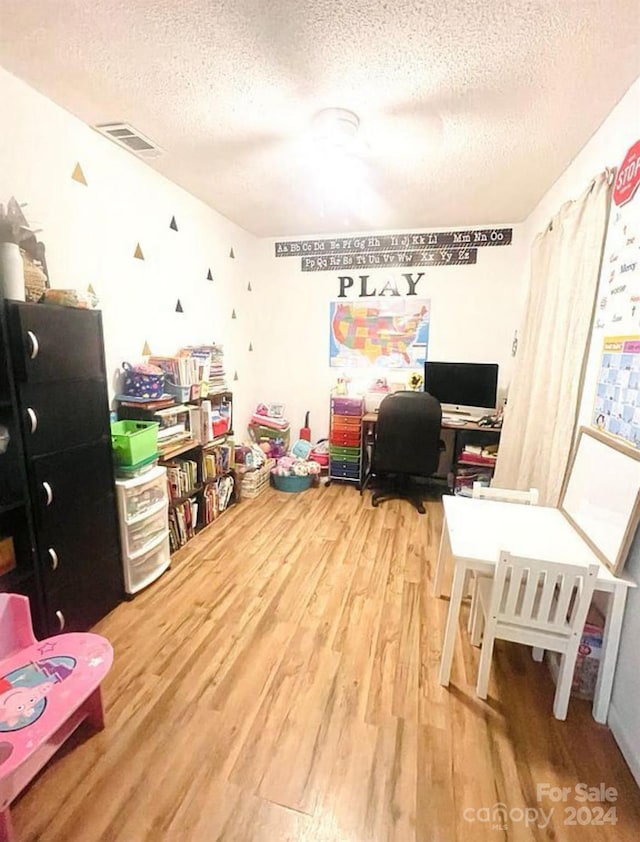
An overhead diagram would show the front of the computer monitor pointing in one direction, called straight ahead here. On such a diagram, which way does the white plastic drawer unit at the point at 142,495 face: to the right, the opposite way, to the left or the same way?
to the left

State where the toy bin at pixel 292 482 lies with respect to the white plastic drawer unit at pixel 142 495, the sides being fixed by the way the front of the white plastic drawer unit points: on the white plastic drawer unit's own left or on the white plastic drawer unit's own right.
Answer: on the white plastic drawer unit's own left

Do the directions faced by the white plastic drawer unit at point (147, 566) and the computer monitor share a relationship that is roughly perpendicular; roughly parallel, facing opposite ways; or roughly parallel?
roughly perpendicular

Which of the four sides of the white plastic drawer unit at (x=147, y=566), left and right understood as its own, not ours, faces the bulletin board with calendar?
front

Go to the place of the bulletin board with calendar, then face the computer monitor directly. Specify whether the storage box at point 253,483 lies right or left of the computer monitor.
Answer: left

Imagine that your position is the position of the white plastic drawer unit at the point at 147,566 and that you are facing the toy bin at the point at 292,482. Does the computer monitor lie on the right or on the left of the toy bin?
right

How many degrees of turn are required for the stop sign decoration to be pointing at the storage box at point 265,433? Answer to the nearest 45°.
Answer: approximately 45° to its right

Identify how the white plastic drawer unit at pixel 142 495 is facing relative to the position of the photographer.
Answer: facing the viewer and to the right of the viewer

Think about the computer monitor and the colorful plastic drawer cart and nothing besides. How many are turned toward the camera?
2

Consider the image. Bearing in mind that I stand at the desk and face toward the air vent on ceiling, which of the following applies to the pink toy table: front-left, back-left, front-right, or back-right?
front-left

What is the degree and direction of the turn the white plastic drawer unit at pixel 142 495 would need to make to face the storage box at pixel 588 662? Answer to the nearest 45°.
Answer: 0° — it already faces it

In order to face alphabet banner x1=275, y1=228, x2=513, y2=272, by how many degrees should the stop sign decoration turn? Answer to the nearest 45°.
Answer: approximately 90° to its right

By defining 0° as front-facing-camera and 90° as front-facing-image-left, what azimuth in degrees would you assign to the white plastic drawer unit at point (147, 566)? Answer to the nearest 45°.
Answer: approximately 315°

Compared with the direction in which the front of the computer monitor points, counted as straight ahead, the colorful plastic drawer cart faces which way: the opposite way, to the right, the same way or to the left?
the same way

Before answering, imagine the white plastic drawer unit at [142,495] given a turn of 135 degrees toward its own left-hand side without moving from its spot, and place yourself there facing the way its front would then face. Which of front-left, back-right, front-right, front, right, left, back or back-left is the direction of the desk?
right

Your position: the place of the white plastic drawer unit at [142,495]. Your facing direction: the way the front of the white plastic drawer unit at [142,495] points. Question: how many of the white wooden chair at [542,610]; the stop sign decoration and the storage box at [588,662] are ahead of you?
3

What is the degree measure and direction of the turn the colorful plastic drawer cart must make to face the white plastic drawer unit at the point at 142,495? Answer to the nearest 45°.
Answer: approximately 45° to its right

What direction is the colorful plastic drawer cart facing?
toward the camera

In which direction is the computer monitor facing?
toward the camera

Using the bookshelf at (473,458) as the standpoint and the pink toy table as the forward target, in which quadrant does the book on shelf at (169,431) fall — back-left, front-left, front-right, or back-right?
front-right

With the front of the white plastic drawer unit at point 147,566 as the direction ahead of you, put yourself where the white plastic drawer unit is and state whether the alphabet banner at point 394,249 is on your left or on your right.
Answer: on your left

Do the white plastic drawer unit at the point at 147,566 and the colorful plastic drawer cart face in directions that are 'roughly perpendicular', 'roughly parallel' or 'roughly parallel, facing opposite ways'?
roughly perpendicular
